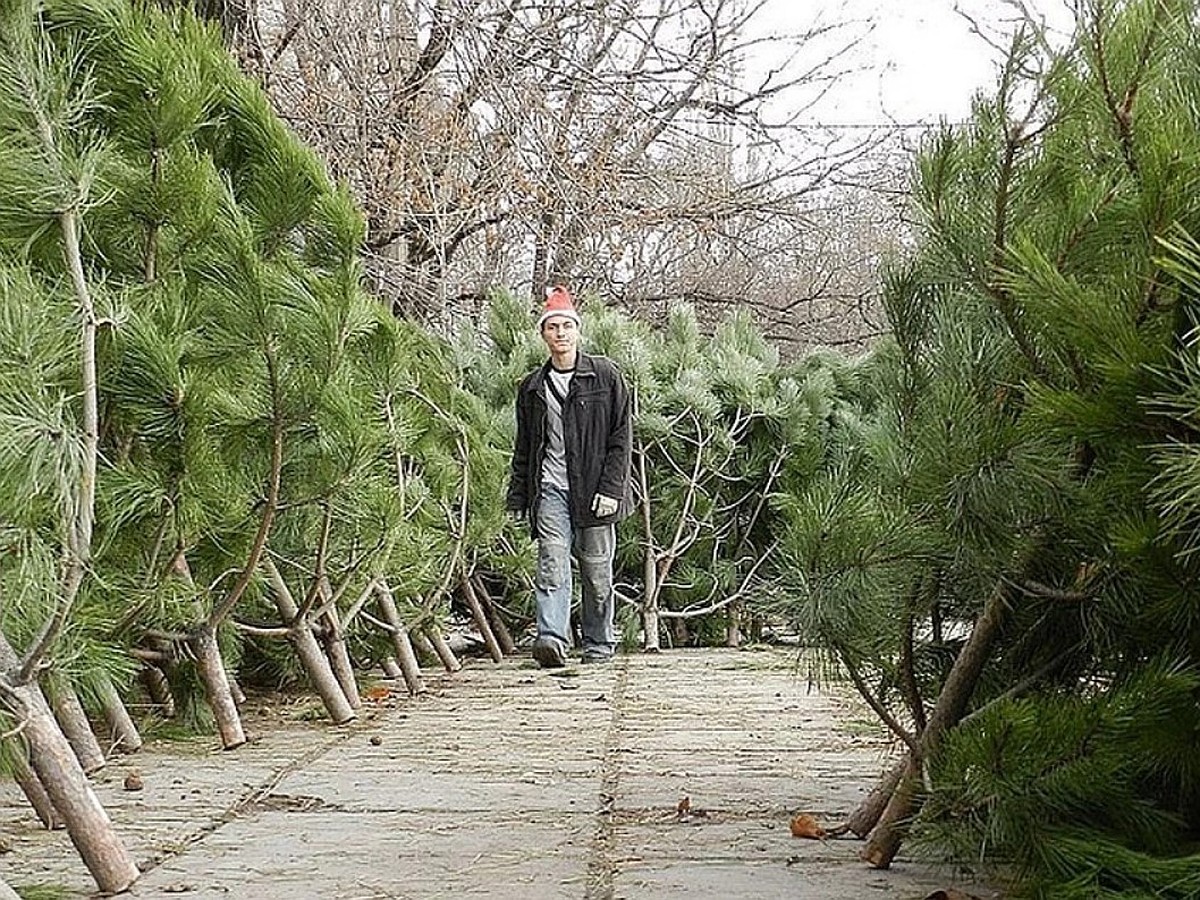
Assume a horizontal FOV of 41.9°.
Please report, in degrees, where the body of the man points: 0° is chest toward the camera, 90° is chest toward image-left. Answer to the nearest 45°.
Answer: approximately 0°
